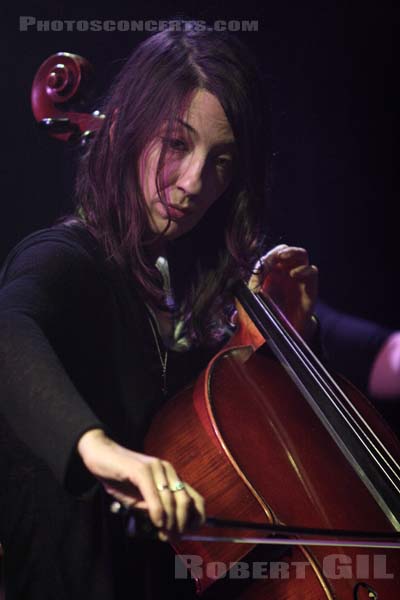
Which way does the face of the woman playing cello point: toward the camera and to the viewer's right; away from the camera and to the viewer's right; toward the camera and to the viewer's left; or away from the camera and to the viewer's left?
toward the camera and to the viewer's right

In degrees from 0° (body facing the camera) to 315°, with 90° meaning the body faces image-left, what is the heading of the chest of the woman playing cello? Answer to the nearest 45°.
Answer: approximately 315°

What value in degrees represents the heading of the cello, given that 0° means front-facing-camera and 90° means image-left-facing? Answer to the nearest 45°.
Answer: approximately 315°
